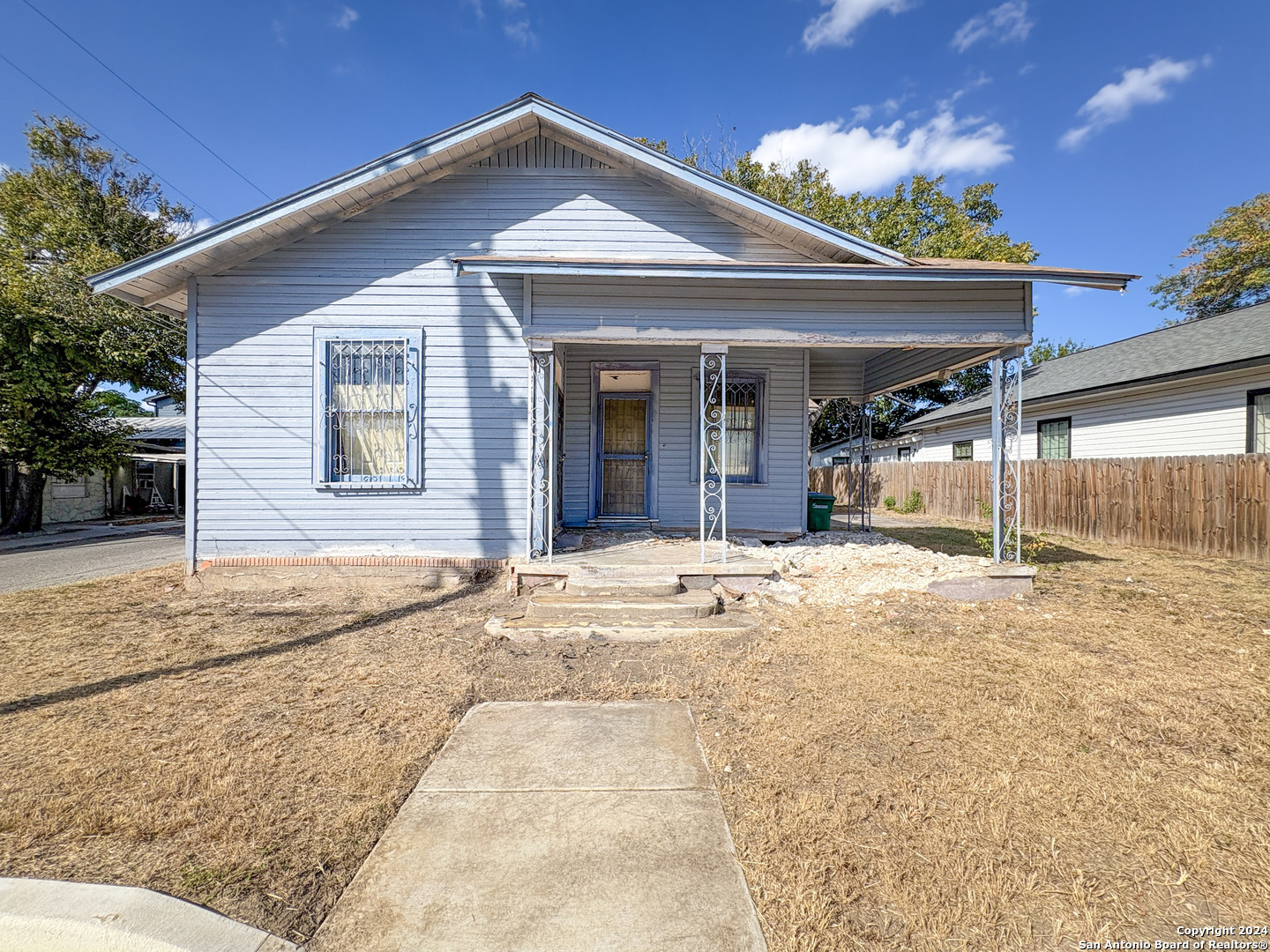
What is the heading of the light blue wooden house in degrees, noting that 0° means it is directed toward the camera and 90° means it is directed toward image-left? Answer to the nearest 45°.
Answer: approximately 0°

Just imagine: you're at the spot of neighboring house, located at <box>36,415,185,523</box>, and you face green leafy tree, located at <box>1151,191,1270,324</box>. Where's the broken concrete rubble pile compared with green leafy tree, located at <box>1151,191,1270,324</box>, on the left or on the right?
right

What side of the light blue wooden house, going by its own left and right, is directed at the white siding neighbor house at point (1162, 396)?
left

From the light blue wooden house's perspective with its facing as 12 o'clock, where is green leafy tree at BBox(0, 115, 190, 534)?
The green leafy tree is roughly at 4 o'clock from the light blue wooden house.

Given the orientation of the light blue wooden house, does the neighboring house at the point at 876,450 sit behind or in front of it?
behind

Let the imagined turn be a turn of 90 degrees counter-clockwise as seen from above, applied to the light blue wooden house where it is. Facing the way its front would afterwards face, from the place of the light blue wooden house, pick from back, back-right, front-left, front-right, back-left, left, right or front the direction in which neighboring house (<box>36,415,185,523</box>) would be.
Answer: back-left

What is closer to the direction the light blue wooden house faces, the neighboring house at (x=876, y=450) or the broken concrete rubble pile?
the broken concrete rubble pile

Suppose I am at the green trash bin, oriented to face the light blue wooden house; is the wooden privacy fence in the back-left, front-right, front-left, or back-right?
back-left

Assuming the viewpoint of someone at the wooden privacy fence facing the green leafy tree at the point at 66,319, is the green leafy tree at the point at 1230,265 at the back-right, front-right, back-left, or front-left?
back-right

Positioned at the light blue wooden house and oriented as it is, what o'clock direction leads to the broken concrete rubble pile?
The broken concrete rubble pile is roughly at 11 o'clock from the light blue wooden house.

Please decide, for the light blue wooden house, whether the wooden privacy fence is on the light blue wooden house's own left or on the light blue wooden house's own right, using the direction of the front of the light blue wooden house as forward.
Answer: on the light blue wooden house's own left
